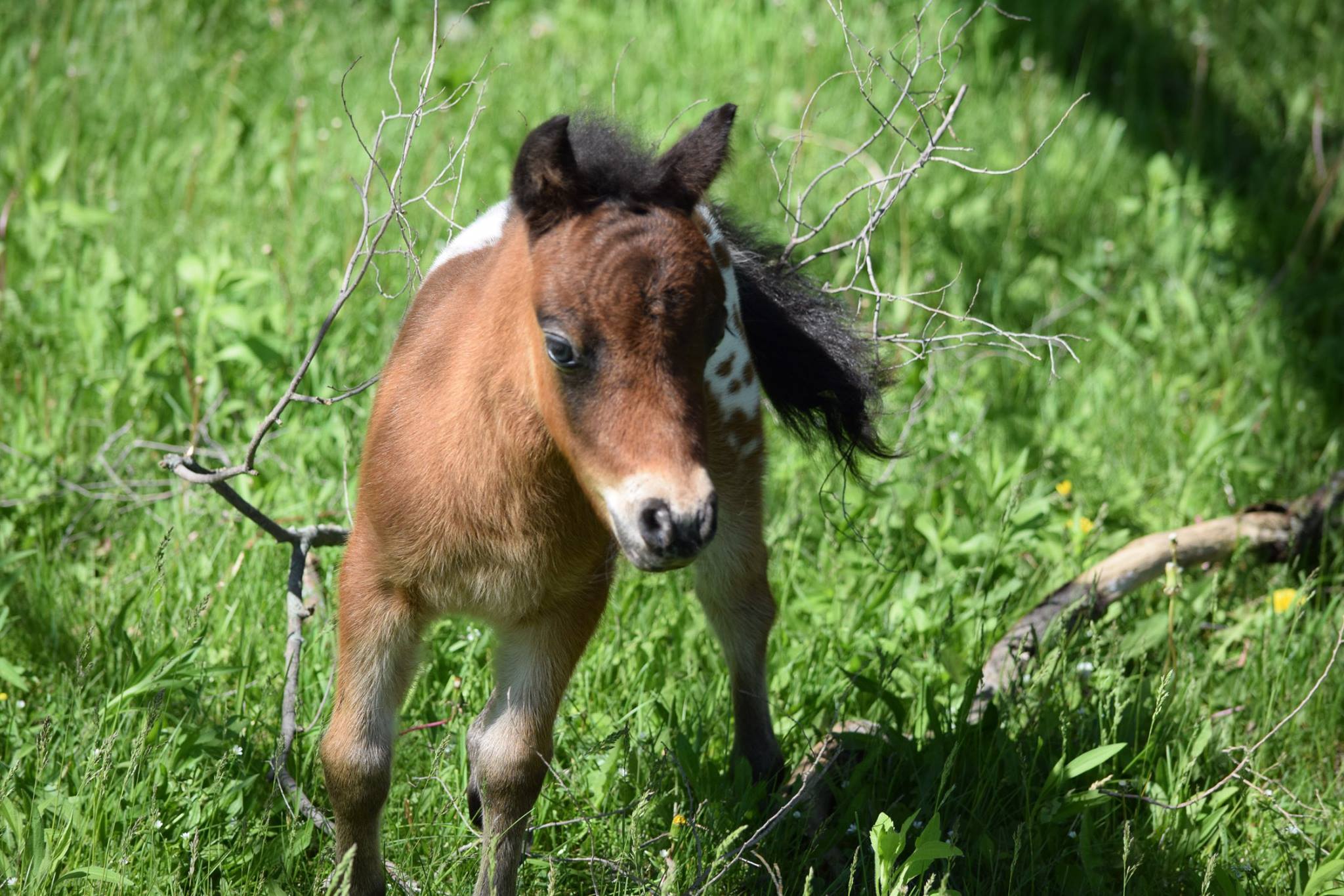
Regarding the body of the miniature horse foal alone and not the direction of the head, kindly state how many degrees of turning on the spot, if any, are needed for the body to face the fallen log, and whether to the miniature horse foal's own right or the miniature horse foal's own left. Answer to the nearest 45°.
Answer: approximately 180°

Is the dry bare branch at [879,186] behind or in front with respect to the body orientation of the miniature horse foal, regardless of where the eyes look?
behind

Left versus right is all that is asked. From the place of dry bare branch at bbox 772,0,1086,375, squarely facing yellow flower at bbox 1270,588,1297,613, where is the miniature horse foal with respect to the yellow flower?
right

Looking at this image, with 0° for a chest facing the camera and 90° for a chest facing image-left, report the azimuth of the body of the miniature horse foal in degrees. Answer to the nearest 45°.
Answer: approximately 45°

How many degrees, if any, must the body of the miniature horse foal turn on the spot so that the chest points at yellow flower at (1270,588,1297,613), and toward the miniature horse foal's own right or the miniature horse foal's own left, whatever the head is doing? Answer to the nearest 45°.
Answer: approximately 180°

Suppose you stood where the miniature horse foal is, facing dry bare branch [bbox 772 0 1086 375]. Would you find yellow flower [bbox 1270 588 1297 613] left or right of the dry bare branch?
right
